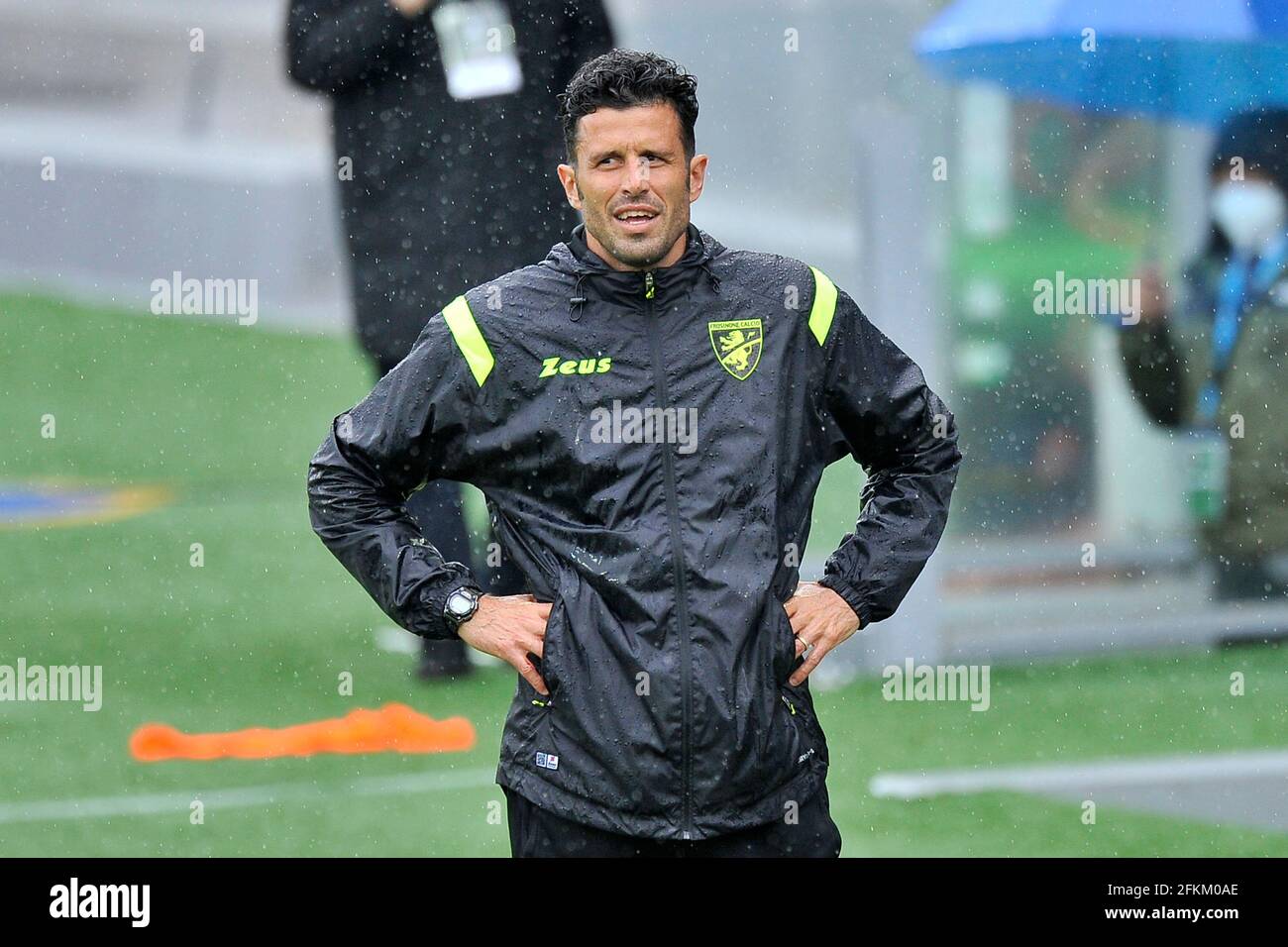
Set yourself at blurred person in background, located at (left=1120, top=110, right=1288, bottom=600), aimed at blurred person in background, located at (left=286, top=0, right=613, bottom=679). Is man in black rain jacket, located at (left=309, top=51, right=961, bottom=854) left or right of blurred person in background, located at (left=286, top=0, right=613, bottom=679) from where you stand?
left

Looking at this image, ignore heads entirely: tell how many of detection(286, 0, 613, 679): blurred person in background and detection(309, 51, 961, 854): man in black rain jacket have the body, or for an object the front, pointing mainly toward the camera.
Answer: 2

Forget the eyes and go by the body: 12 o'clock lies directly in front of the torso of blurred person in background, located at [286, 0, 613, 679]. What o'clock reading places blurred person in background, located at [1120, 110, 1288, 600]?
blurred person in background, located at [1120, 110, 1288, 600] is roughly at 8 o'clock from blurred person in background, located at [286, 0, 613, 679].

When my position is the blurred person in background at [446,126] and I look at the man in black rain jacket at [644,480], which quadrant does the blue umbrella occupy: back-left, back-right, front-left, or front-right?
back-left

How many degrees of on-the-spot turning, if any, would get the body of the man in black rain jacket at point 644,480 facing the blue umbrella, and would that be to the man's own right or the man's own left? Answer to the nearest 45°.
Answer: approximately 180°

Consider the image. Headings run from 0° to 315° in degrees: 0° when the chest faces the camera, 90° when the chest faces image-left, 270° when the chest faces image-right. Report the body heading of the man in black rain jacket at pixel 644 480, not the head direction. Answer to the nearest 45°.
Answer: approximately 0°

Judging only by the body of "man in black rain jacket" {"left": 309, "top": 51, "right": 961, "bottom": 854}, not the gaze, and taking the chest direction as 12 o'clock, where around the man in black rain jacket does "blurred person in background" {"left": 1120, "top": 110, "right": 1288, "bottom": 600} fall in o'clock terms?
The blurred person in background is roughly at 7 o'clock from the man in black rain jacket.

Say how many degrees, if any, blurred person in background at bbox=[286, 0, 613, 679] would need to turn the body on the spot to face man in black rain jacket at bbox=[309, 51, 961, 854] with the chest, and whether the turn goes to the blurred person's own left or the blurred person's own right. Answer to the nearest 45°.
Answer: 0° — they already face them

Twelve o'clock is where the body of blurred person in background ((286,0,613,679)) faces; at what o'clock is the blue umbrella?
The blue umbrella is roughly at 8 o'clock from the blurred person in background.

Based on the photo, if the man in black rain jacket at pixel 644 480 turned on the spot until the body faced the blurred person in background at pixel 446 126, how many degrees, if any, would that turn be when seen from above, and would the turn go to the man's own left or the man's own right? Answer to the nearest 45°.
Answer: approximately 180°
